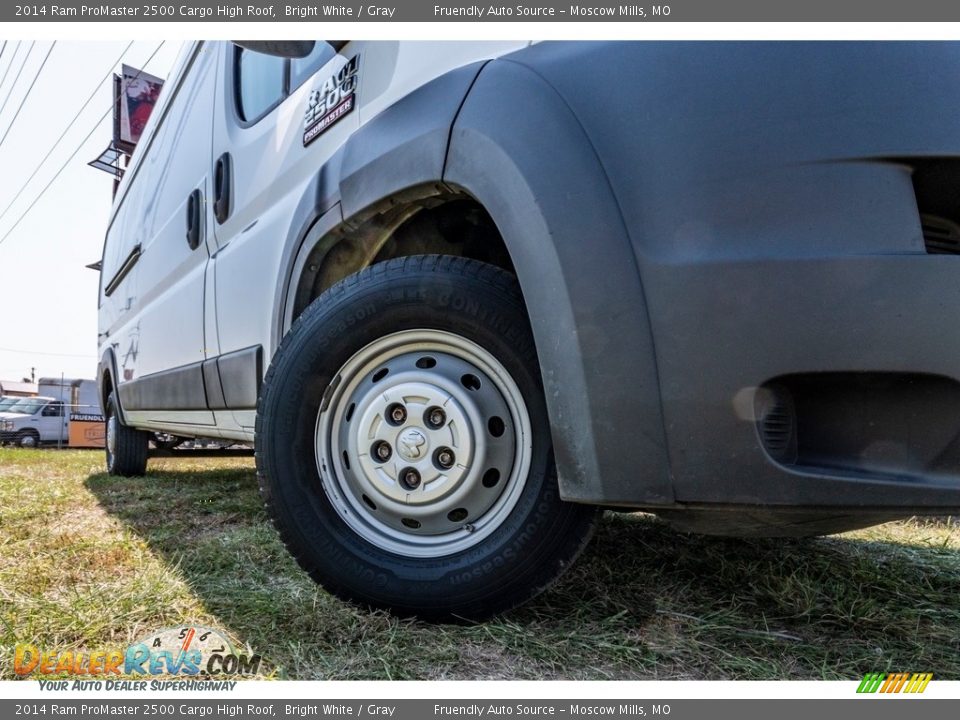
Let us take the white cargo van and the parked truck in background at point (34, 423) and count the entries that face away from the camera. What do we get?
0

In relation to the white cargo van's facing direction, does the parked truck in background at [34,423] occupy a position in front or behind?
behind

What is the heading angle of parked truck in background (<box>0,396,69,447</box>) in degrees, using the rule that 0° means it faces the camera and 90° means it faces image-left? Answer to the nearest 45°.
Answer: approximately 45°

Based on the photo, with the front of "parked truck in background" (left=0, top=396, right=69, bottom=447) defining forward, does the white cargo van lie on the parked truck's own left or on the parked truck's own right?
on the parked truck's own left
